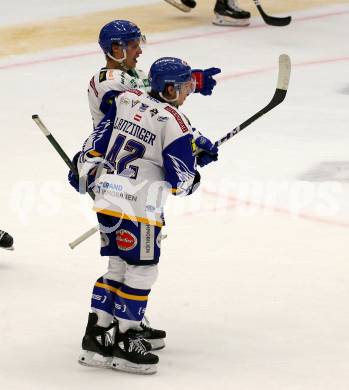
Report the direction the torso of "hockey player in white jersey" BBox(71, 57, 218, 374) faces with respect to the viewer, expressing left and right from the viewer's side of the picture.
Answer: facing away from the viewer and to the right of the viewer
